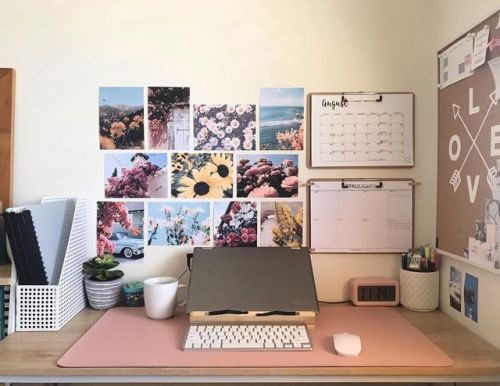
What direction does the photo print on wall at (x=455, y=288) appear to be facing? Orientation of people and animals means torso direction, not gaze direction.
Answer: to the viewer's left

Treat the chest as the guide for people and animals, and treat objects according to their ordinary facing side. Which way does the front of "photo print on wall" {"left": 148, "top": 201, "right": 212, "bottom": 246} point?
toward the camera

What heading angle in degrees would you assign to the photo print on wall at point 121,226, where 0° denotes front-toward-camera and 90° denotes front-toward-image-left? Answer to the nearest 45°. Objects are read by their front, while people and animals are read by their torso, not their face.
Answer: approximately 0°

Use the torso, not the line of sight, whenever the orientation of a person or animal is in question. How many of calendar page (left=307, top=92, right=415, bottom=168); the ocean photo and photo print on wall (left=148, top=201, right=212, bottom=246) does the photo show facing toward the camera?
3

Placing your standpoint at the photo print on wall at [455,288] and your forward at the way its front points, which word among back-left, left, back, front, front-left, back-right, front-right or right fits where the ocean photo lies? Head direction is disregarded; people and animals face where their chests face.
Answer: front

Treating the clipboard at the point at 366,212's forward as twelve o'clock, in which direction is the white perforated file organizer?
The white perforated file organizer is roughly at 2 o'clock from the clipboard.

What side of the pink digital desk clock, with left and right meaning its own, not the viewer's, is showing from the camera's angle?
front

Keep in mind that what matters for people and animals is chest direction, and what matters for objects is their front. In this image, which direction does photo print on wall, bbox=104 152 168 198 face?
toward the camera

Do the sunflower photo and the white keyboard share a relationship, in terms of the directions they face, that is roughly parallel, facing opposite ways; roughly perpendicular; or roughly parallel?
roughly parallel

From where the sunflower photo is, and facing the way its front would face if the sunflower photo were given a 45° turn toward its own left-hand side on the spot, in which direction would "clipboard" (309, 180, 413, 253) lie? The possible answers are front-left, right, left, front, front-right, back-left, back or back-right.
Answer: front-left

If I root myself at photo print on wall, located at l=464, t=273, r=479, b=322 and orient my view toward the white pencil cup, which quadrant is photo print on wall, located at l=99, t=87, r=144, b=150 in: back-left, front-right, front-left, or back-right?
front-left
